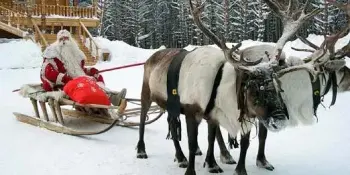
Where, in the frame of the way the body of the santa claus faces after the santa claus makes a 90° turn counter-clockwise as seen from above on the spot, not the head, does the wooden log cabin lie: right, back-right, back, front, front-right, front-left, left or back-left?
front-left

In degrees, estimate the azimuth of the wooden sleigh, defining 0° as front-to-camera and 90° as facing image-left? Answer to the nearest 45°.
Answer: approximately 315°

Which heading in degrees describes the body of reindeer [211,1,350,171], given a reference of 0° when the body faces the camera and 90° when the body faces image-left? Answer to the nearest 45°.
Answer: approximately 315°

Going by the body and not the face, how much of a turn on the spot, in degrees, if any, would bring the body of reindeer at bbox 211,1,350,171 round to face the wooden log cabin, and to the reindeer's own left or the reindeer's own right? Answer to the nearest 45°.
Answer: approximately 180°

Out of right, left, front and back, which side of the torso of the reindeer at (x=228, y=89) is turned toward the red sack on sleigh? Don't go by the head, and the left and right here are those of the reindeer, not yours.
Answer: back
